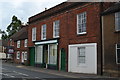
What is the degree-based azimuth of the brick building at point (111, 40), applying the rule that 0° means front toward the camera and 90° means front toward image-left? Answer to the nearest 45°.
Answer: approximately 45°

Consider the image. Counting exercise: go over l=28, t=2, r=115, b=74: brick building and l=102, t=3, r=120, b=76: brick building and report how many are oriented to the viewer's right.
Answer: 0

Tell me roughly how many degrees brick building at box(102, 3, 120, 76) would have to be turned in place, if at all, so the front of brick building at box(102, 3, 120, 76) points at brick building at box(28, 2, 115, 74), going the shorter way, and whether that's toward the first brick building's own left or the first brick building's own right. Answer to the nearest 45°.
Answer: approximately 90° to the first brick building's own right

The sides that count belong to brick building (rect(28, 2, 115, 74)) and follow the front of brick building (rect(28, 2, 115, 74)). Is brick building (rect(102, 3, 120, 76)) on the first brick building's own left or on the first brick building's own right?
on the first brick building's own left

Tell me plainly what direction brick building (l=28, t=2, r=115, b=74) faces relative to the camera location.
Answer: facing the viewer and to the left of the viewer
